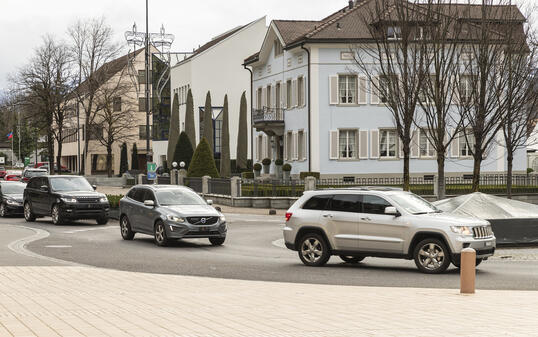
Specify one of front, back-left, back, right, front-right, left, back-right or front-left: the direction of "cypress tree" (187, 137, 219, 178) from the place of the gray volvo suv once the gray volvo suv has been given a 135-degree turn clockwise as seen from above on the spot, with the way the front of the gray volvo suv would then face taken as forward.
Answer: right

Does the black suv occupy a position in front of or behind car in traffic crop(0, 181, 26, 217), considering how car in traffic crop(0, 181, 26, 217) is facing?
in front

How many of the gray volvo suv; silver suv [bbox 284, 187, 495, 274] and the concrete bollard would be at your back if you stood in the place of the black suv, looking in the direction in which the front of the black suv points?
0

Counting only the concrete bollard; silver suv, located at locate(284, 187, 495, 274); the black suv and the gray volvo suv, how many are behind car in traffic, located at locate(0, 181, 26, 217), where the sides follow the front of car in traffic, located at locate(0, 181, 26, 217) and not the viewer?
0

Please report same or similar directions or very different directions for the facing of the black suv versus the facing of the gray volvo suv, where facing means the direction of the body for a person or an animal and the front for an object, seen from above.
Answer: same or similar directions

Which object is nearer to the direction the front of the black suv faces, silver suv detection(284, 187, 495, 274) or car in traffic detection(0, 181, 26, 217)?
the silver suv

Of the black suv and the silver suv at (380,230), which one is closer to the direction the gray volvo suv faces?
the silver suv

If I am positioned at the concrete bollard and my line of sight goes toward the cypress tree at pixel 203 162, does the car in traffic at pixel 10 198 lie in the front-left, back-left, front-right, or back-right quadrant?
front-left

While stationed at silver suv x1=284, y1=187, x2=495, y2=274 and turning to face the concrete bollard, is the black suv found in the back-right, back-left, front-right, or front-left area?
back-right

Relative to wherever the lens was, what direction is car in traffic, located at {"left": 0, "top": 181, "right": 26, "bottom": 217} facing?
facing the viewer and to the right of the viewer

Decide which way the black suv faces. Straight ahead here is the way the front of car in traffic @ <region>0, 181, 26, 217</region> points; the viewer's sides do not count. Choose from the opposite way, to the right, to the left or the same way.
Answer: the same way

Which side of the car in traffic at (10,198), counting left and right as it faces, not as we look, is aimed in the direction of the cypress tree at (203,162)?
left

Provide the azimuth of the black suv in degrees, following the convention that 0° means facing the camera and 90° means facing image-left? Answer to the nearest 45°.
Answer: approximately 315°

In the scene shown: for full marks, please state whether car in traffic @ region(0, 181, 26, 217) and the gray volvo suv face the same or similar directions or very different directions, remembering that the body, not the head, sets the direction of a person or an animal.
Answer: same or similar directions

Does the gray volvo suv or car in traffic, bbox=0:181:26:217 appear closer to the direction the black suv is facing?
the gray volvo suv

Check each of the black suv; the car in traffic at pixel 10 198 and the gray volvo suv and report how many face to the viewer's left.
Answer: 0

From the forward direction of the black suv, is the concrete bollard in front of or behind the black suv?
in front
